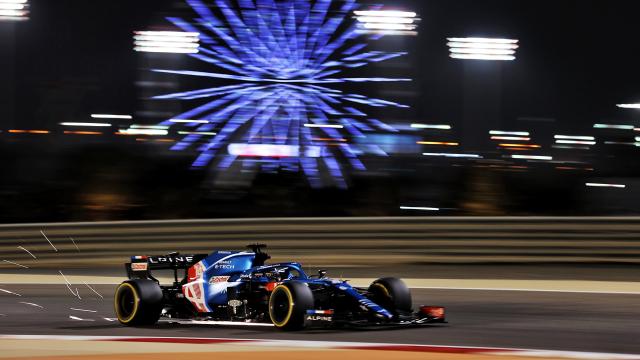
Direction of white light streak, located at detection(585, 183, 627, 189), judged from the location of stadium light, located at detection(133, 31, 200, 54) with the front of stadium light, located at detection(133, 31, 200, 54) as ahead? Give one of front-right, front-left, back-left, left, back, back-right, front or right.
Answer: front-left

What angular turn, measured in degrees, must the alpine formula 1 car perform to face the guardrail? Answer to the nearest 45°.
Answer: approximately 135° to its left

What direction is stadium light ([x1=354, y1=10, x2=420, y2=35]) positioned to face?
toward the camera

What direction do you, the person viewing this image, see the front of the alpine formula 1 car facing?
facing the viewer and to the right of the viewer

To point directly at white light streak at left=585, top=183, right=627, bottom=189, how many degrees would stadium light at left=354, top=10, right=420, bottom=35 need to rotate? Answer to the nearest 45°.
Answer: approximately 45° to its left

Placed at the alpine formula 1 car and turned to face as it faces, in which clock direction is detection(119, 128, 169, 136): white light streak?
The white light streak is roughly at 7 o'clock from the alpine formula 1 car.

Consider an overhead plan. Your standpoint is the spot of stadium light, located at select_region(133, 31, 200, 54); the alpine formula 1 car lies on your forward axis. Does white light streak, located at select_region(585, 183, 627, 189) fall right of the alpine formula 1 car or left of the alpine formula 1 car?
left

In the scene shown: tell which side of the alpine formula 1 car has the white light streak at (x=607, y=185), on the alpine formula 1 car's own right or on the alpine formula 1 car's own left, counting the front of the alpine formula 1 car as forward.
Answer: on the alpine formula 1 car's own left

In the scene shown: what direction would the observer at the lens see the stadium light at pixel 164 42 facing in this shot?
facing the viewer

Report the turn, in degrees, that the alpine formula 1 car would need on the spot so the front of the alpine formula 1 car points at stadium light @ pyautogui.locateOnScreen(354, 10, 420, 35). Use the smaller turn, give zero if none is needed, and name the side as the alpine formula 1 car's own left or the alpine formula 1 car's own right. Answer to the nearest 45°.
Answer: approximately 135° to the alpine formula 1 car's own left

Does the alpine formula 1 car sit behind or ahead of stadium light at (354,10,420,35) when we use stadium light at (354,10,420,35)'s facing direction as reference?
ahead

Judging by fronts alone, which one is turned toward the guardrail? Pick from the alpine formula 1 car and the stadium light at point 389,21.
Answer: the stadium light

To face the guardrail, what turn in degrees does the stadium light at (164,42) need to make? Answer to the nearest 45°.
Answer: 0° — it already faces it

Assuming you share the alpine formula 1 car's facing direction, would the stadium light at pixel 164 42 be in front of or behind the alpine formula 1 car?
behind
